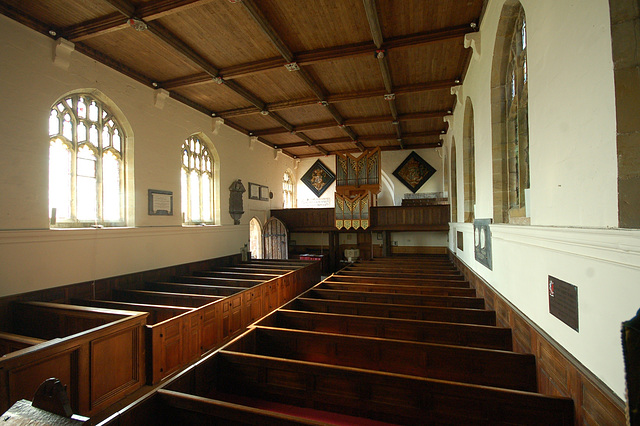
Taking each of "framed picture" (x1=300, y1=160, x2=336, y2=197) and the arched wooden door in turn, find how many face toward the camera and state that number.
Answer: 2

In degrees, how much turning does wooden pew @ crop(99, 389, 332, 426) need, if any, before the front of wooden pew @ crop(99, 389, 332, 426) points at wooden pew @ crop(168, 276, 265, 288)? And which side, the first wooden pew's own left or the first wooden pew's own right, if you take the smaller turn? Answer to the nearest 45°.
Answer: approximately 135° to the first wooden pew's own right

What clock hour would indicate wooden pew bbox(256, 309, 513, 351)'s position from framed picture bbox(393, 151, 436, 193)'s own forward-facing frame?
The wooden pew is roughly at 12 o'clock from the framed picture.

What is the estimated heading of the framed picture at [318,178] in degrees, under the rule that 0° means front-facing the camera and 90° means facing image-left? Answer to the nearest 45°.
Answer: approximately 0°

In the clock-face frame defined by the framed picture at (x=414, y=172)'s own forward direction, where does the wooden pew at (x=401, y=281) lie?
The wooden pew is roughly at 12 o'clock from the framed picture.

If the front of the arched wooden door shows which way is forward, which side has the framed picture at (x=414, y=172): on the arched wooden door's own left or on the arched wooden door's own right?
on the arched wooden door's own left
